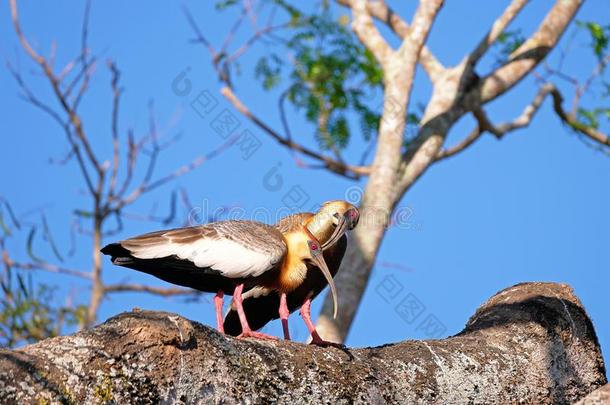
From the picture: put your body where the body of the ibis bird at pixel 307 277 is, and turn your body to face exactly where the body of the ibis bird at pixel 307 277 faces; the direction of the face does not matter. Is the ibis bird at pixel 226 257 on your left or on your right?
on your right

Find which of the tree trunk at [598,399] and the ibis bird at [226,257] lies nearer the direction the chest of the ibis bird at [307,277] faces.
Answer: the tree trunk

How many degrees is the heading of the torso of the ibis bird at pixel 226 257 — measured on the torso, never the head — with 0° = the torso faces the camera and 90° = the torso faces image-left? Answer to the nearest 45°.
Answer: approximately 270°
